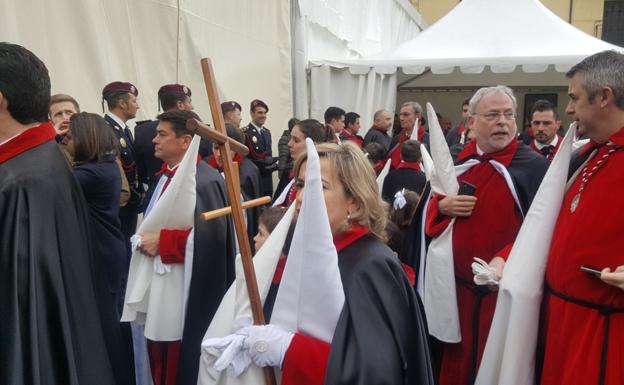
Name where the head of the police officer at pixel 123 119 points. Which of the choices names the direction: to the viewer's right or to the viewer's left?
to the viewer's right

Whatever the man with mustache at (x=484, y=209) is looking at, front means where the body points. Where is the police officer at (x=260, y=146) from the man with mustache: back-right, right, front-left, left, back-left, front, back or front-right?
back-right

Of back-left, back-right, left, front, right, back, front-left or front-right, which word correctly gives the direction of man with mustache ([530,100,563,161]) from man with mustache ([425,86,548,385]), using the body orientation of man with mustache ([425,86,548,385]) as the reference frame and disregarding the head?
back
